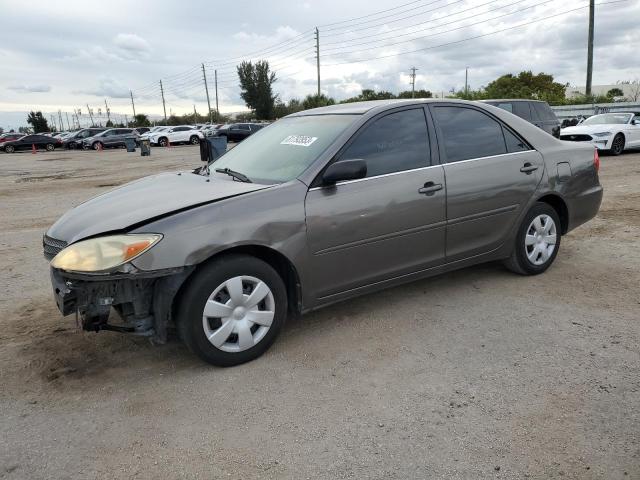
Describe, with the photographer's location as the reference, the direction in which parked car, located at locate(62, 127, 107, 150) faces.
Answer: facing the viewer and to the left of the viewer

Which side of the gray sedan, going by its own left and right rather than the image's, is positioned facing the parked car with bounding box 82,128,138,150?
right

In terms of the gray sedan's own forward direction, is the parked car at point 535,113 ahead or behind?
behind

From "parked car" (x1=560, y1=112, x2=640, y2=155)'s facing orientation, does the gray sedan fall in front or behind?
in front

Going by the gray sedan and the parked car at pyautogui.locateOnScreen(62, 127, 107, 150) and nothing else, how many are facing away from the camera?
0

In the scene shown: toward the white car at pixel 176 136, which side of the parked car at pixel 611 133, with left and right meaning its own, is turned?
right

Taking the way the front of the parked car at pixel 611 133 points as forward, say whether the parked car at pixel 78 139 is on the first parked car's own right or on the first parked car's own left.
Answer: on the first parked car's own right

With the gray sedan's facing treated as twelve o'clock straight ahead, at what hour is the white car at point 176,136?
The white car is roughly at 4 o'clock from the gray sedan.

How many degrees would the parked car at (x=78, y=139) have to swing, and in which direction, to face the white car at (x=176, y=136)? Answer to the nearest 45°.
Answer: approximately 135° to its left

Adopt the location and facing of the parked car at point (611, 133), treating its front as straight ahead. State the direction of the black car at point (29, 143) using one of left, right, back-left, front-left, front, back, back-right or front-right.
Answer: front-right

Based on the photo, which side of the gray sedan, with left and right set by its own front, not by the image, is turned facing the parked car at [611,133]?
back

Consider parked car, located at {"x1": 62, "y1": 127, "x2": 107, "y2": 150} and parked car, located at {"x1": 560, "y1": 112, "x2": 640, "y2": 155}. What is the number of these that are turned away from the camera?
0

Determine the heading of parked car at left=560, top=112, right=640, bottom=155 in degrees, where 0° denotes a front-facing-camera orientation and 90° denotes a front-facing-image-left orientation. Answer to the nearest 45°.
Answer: approximately 45°
